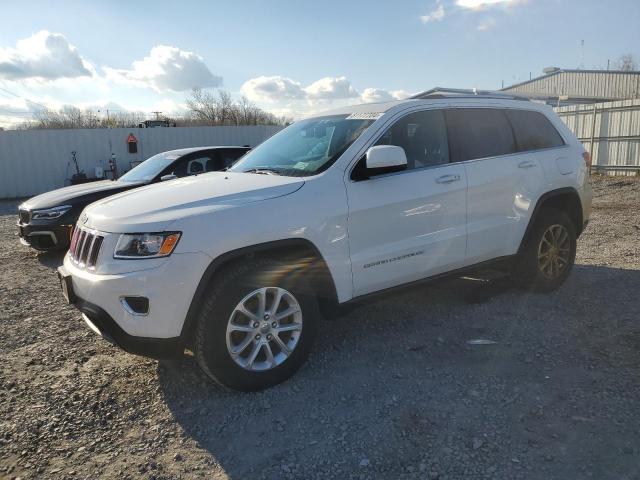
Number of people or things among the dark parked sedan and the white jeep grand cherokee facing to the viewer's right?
0

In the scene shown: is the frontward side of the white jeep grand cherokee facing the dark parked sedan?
no

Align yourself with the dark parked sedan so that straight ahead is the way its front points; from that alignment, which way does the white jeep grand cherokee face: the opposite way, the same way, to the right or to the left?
the same way

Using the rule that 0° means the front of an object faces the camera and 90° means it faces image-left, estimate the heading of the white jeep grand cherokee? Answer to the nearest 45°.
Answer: approximately 45°

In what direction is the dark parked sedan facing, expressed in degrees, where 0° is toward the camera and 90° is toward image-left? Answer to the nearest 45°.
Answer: approximately 45°

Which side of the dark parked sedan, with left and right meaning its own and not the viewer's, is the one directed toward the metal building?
back

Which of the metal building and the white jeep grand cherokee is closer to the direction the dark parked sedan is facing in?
the white jeep grand cherokee

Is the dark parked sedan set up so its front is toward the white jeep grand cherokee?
no

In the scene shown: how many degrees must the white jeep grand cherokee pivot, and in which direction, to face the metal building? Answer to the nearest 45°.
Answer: approximately 180°
